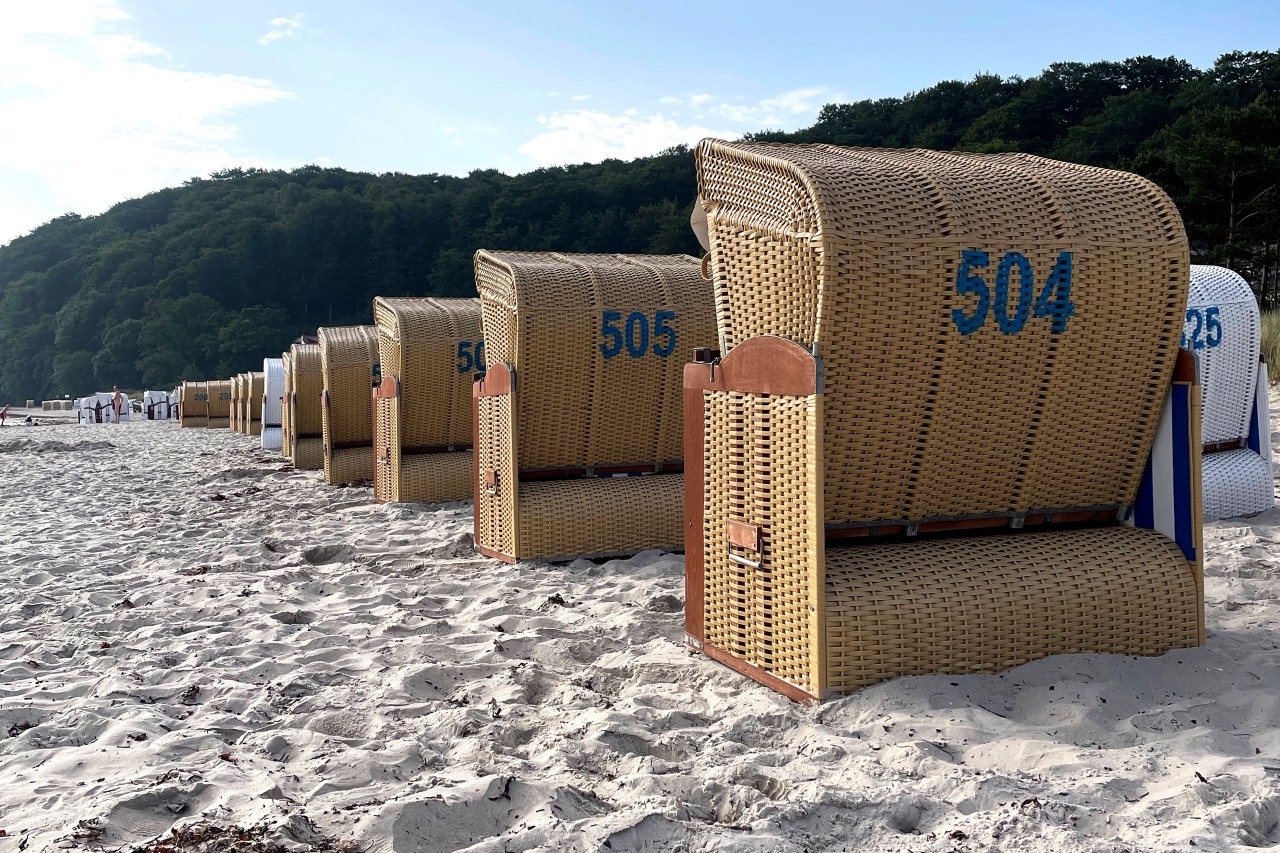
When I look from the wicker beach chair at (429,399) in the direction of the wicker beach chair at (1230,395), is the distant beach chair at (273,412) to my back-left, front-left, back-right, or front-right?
back-left

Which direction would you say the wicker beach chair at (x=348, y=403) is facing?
away from the camera

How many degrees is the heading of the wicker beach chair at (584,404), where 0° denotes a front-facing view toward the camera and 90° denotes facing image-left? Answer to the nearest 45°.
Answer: approximately 180°

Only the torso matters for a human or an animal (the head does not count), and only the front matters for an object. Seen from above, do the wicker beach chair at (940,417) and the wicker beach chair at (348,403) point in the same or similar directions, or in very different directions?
same or similar directions

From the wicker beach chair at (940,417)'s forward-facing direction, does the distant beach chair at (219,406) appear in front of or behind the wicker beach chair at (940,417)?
in front

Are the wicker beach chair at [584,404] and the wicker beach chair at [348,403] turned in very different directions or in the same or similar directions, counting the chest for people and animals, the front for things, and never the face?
same or similar directions

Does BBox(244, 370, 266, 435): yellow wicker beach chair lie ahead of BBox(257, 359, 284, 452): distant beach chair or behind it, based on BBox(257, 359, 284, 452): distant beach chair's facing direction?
ahead

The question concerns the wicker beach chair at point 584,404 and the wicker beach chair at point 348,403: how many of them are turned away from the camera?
2

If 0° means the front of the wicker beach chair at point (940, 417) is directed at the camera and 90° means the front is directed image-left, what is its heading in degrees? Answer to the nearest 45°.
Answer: approximately 135°
